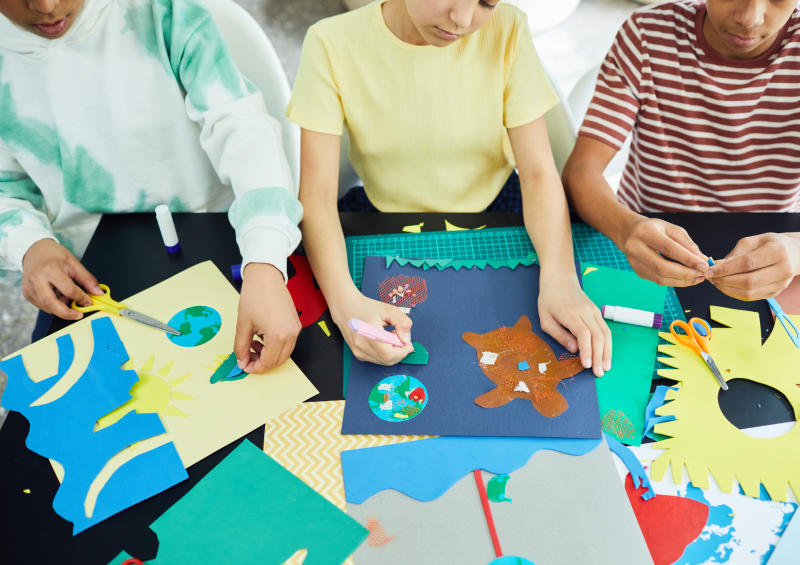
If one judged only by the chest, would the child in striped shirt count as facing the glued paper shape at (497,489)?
yes

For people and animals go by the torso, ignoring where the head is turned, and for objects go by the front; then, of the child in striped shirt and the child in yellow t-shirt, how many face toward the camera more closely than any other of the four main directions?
2

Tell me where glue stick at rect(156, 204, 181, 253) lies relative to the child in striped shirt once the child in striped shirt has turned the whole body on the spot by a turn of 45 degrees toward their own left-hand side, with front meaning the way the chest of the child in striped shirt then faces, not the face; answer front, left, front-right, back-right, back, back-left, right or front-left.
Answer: right

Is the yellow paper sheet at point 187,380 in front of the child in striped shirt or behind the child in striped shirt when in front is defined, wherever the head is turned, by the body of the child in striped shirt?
in front

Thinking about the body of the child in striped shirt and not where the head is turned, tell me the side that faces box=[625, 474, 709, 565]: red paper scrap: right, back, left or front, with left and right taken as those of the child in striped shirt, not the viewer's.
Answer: front

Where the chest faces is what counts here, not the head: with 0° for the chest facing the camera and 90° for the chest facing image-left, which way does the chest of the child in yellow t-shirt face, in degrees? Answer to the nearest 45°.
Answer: approximately 0°

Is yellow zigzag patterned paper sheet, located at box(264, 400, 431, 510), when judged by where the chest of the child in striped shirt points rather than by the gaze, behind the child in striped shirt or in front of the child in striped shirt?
in front

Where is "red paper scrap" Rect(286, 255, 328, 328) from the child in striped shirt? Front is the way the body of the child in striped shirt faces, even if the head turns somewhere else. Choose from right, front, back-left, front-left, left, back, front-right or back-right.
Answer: front-right
